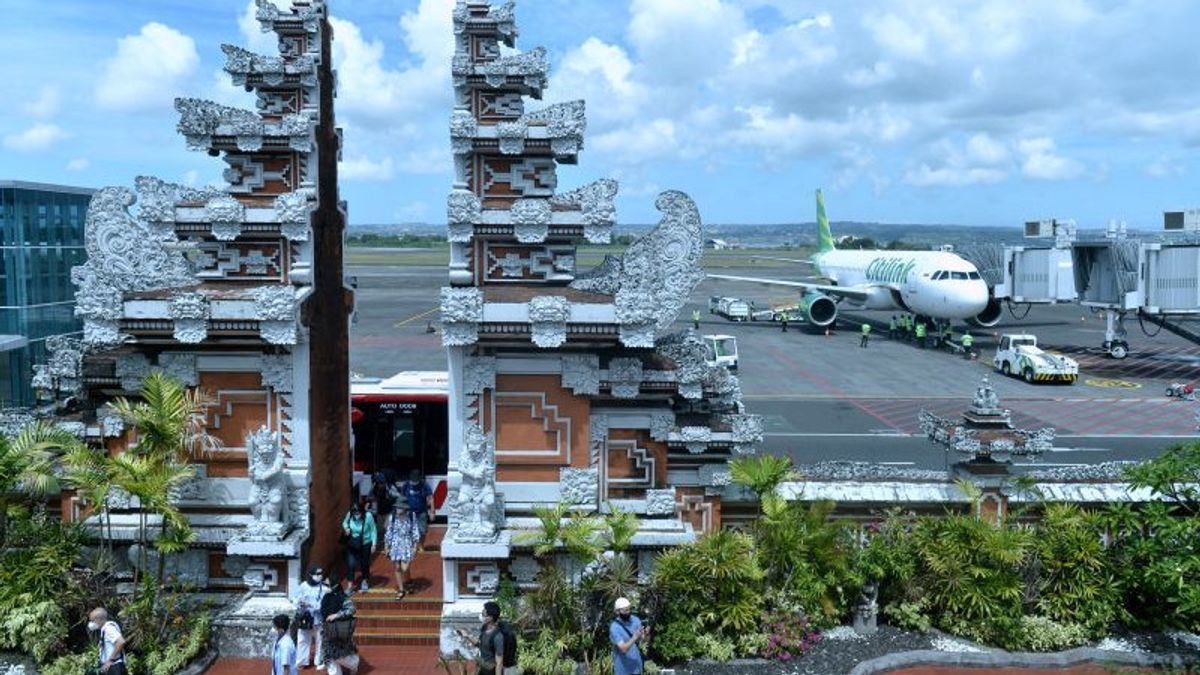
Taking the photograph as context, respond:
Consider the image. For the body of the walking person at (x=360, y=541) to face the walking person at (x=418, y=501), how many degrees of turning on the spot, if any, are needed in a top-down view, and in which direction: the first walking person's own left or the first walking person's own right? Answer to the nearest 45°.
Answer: approximately 135° to the first walking person's own left

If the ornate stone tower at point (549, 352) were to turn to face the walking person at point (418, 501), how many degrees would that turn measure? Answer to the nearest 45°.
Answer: approximately 135° to its right

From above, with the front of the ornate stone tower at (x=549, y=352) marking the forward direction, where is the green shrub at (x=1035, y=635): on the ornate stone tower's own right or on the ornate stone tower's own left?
on the ornate stone tower's own left

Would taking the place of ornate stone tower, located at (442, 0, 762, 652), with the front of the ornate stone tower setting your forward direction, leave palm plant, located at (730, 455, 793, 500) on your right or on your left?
on your left

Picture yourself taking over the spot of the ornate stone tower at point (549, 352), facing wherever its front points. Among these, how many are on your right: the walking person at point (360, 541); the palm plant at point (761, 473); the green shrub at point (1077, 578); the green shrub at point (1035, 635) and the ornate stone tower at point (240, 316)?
2

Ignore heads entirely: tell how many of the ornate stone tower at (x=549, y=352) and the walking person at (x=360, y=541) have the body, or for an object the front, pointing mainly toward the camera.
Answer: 2

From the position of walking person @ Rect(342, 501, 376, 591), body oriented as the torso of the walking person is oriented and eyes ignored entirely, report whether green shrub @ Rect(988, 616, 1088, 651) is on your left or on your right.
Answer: on your left

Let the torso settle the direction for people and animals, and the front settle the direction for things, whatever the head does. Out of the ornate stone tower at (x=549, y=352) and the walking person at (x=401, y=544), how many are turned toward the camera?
2

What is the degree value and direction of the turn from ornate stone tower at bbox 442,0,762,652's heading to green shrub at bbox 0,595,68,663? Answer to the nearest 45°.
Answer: approximately 90° to its right

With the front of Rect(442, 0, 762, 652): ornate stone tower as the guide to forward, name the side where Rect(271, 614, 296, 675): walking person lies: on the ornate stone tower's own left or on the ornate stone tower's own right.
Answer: on the ornate stone tower's own right
